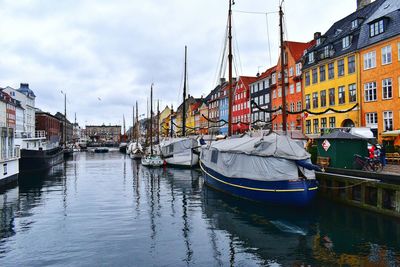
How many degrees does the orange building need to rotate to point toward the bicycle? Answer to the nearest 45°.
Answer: approximately 45° to its left

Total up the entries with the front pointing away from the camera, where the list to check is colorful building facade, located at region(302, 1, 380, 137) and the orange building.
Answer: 0

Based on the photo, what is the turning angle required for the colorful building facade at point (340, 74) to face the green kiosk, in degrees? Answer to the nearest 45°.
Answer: approximately 45° to its left

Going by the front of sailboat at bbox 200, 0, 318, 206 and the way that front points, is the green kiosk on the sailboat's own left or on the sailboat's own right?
on the sailboat's own right

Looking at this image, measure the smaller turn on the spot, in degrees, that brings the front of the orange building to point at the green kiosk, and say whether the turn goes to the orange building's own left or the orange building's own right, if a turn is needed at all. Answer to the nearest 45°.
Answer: approximately 45° to the orange building's own left

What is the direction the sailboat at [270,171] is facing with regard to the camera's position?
facing away from the viewer and to the left of the viewer

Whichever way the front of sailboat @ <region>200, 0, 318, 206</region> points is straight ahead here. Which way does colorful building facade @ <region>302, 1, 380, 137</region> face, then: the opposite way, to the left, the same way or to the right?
to the left

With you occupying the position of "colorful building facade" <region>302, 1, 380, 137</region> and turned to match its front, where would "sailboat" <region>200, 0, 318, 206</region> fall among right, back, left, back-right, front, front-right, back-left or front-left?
front-left

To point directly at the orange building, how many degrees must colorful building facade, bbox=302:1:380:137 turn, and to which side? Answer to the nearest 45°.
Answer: approximately 90° to its left

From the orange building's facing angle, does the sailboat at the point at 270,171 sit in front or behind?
in front
